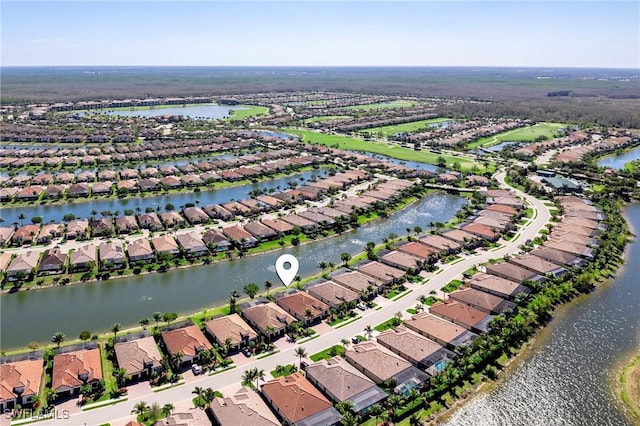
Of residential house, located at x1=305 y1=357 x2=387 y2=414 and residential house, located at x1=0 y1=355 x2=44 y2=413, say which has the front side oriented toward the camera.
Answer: residential house, located at x1=0 y1=355 x2=44 y2=413

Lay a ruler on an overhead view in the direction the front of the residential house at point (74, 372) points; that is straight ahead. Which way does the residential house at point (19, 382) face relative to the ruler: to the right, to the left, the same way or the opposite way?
the same way

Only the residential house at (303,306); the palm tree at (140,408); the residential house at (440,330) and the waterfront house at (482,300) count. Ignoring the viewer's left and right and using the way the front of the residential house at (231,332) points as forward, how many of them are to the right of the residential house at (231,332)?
1

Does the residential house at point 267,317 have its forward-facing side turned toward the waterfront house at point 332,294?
no

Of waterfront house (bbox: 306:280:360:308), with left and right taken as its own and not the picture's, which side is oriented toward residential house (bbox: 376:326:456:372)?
front

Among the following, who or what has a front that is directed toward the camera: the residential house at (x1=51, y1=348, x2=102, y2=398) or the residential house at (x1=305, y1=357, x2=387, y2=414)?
the residential house at (x1=51, y1=348, x2=102, y2=398)

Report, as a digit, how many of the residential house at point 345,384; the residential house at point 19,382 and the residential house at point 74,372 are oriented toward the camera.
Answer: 2

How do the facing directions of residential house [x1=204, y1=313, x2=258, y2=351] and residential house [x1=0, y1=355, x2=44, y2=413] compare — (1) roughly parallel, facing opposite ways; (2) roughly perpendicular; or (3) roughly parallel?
roughly parallel

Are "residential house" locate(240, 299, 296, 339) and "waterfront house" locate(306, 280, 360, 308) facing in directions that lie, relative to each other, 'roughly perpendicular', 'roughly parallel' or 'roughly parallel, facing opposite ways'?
roughly parallel

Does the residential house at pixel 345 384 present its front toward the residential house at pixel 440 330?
no

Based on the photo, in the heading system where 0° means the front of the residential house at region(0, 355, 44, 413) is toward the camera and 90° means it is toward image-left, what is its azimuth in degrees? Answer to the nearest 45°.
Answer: approximately 0°

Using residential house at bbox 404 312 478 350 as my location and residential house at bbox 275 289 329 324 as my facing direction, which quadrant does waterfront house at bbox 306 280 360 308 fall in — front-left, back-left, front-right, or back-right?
front-right

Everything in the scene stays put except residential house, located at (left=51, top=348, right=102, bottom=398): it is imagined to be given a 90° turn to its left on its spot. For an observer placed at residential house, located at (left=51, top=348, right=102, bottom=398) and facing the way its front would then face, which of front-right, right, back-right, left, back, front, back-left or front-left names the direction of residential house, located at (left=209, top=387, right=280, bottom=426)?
front-right

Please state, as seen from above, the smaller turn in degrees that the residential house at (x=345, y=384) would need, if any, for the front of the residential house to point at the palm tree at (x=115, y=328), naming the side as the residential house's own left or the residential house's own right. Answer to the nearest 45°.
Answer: approximately 45° to the residential house's own left

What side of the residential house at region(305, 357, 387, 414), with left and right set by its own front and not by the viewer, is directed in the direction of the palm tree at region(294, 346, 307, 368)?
front

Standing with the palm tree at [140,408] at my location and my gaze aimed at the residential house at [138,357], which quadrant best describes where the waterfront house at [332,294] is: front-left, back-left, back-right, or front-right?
front-right

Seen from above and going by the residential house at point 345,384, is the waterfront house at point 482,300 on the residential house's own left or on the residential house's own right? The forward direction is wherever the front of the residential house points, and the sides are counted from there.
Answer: on the residential house's own right

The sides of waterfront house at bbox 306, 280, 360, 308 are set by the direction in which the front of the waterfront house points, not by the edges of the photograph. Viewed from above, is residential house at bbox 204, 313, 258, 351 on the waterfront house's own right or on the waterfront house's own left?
on the waterfront house's own right

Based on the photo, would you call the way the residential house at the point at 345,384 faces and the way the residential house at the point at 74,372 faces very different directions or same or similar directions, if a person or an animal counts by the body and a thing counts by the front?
very different directions

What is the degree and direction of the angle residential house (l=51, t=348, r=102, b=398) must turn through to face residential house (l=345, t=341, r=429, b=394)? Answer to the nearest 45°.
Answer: approximately 45° to its left

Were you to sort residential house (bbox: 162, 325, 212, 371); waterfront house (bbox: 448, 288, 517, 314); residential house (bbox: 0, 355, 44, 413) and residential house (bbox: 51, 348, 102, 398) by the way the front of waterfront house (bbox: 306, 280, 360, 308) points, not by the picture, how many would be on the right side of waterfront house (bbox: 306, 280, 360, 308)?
3

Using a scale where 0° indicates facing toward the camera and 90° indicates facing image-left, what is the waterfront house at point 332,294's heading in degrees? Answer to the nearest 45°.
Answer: approximately 315°

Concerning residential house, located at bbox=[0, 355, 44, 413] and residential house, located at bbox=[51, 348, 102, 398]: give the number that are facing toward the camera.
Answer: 2

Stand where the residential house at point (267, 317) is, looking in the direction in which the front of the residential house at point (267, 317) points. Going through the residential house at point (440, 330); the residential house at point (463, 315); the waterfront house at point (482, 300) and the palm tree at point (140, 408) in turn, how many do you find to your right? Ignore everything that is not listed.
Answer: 1

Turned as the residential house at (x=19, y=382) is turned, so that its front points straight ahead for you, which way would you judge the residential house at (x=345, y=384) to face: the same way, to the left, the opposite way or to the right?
the opposite way
